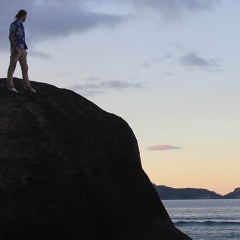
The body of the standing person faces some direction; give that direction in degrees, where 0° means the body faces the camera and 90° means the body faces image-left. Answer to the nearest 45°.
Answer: approximately 315°
